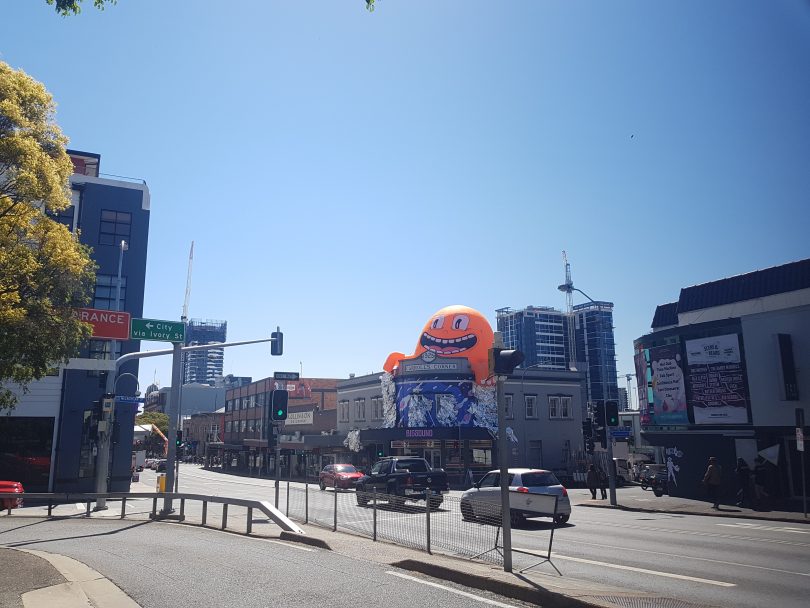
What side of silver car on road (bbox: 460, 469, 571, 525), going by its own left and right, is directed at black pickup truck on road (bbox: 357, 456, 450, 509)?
front

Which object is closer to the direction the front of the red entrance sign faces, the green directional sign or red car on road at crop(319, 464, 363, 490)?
the green directional sign

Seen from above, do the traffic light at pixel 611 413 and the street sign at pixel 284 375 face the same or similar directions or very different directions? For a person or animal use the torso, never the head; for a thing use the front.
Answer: same or similar directions

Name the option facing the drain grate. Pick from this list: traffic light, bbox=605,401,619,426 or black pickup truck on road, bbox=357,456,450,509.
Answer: the traffic light

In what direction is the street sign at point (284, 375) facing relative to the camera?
toward the camera

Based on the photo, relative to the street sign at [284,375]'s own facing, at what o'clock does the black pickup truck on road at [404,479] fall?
The black pickup truck on road is roughly at 9 o'clock from the street sign.

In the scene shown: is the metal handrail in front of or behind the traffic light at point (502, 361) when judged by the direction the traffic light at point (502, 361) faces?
behind

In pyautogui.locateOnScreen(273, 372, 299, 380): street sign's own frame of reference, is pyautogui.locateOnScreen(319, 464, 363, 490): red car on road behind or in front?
behind

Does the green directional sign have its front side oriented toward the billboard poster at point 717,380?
no

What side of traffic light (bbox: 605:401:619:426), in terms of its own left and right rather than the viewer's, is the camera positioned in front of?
front

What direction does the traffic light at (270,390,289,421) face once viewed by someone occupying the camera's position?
facing the viewer

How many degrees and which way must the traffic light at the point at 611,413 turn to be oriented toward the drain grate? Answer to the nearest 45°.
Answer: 0° — it already faces it
